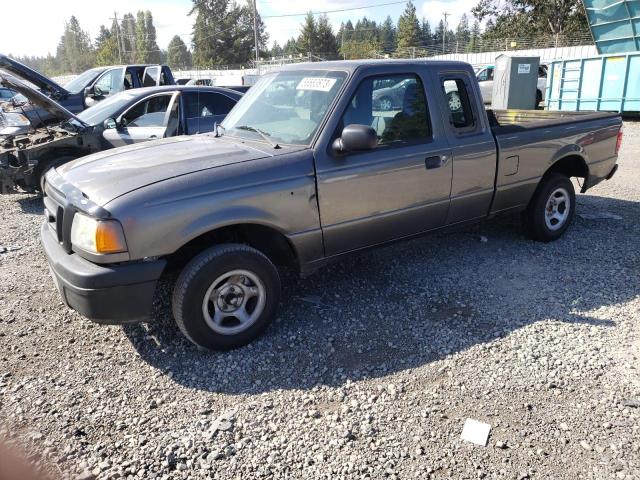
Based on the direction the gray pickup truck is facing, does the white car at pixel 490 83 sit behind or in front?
behind

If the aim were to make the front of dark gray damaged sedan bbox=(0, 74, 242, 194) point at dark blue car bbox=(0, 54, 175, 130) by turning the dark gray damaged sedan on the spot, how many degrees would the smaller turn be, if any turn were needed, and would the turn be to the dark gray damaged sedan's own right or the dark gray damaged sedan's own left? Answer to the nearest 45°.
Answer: approximately 135° to the dark gray damaged sedan's own right

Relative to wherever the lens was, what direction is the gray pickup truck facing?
facing the viewer and to the left of the viewer

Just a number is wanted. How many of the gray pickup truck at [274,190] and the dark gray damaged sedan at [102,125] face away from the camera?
0

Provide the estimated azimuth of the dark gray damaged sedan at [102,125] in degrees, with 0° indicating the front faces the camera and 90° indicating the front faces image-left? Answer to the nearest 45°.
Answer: approximately 45°

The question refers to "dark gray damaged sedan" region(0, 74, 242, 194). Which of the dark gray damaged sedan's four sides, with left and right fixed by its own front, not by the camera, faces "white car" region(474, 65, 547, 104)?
back

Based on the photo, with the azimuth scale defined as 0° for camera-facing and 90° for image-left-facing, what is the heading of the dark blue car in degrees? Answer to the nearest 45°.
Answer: approximately 45°

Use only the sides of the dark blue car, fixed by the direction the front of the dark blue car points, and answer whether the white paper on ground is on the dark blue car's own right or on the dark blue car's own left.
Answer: on the dark blue car's own left

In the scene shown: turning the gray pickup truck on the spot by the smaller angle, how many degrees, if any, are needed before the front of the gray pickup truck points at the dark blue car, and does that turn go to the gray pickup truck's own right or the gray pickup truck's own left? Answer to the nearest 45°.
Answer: approximately 90° to the gray pickup truck's own right

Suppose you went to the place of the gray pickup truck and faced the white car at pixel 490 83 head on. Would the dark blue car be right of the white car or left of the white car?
left

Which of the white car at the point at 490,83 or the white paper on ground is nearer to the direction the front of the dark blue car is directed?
the white paper on ground
